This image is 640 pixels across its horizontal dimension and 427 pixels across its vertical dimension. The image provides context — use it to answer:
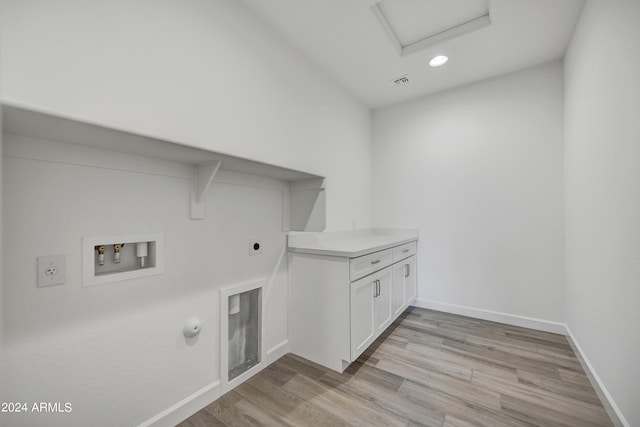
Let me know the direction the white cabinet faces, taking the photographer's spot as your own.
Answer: facing the viewer and to the right of the viewer
